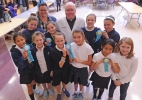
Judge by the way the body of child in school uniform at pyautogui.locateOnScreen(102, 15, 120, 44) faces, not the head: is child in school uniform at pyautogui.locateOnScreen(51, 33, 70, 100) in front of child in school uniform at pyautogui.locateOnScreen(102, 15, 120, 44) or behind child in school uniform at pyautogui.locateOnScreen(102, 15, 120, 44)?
in front

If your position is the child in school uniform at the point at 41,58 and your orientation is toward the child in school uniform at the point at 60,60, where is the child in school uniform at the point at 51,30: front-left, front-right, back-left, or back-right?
front-left

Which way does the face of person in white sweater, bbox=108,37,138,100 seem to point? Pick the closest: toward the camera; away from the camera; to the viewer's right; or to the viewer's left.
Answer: toward the camera

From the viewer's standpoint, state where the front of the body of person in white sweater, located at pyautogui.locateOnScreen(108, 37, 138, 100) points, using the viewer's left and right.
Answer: facing the viewer and to the left of the viewer

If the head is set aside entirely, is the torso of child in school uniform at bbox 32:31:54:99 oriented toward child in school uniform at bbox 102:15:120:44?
no

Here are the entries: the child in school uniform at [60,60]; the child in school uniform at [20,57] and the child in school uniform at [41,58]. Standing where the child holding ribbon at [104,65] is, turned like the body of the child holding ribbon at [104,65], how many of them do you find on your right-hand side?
3

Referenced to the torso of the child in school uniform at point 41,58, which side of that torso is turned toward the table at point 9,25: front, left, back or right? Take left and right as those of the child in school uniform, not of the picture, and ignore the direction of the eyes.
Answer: back

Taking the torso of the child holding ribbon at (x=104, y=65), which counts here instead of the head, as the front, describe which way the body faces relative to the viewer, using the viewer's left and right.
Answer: facing the viewer

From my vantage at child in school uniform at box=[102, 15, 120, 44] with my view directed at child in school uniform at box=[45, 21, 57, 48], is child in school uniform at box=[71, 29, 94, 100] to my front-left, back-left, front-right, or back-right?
front-left

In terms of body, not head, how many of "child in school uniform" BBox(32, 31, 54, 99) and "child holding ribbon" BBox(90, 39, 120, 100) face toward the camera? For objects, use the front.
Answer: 2

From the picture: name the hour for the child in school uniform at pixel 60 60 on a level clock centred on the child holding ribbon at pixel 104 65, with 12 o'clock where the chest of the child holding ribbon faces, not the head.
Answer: The child in school uniform is roughly at 3 o'clock from the child holding ribbon.

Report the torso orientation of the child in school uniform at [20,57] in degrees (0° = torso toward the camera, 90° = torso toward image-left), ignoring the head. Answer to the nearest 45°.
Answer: approximately 315°
